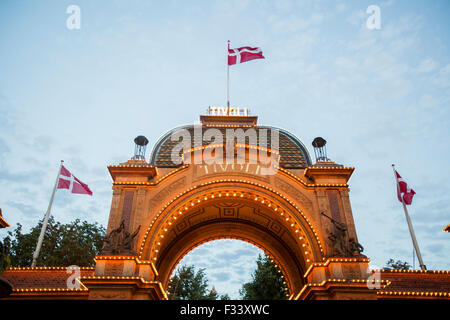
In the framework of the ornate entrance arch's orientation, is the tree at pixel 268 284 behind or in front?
behind

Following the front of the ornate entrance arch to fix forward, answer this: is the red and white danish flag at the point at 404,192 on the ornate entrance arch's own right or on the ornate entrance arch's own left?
on the ornate entrance arch's own left

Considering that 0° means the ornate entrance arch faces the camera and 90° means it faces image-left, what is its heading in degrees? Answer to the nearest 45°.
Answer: approximately 0°

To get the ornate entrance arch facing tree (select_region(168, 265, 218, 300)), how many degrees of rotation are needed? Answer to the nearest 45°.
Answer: approximately 180°

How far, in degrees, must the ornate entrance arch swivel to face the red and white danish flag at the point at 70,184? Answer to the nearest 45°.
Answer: approximately 90° to its right

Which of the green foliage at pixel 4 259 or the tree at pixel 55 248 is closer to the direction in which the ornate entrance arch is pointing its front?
the green foliage

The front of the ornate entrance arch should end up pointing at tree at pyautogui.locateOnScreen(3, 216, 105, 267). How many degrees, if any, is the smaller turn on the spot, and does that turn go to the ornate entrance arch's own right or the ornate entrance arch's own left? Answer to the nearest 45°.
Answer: approximately 135° to the ornate entrance arch's own right

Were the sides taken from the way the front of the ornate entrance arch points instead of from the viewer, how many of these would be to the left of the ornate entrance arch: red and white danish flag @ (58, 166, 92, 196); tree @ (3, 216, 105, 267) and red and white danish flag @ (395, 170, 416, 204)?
1
